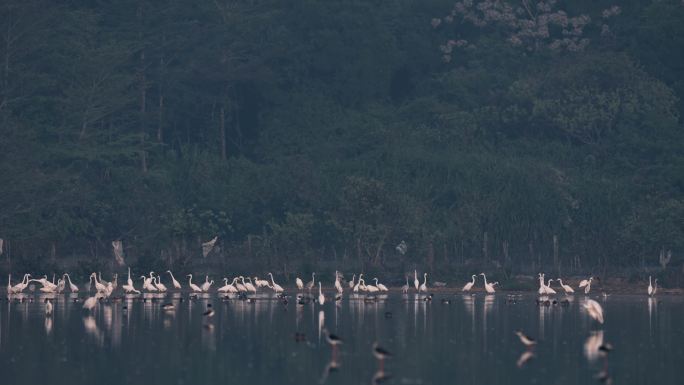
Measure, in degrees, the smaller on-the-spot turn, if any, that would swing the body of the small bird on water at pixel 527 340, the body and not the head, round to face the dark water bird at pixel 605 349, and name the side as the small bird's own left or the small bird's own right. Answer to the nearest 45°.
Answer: approximately 135° to the small bird's own left

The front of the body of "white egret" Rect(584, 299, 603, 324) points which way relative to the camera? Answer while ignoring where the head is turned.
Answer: to the viewer's left

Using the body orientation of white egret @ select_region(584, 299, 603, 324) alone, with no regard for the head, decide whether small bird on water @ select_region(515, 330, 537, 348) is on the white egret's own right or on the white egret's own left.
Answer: on the white egret's own left

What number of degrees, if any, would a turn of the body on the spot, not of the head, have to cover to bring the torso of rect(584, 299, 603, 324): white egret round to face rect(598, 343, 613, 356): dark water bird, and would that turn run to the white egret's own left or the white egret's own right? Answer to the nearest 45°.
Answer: approximately 90° to the white egret's own left

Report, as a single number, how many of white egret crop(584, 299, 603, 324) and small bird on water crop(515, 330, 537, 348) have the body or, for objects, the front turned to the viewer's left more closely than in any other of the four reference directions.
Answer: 2

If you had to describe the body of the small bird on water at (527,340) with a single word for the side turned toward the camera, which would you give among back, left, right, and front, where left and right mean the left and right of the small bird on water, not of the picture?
left

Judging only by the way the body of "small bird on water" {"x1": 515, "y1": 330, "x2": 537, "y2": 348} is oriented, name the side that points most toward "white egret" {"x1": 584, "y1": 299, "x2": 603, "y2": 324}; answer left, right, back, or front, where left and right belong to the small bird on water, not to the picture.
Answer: right
